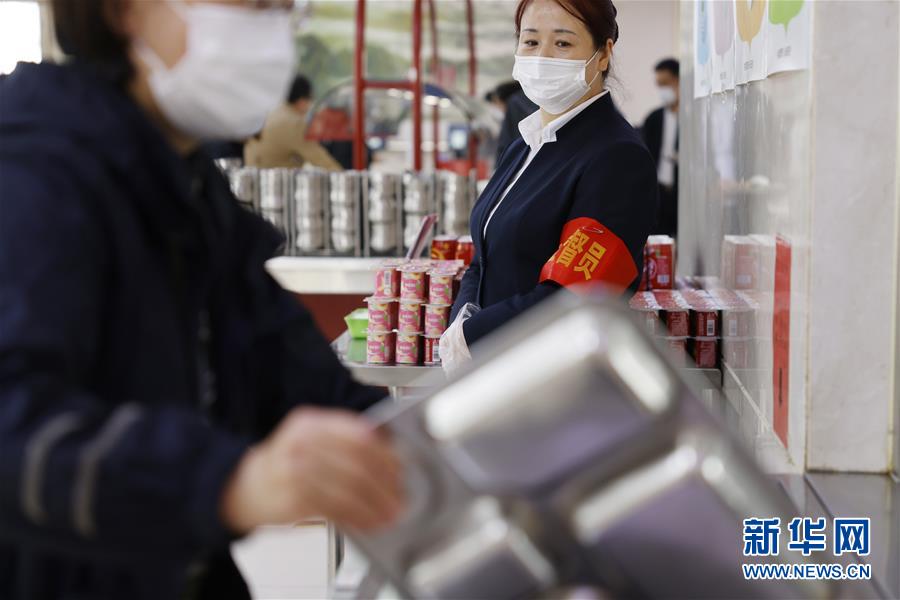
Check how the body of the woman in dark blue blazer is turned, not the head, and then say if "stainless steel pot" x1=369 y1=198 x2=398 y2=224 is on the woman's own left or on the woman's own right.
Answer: on the woman's own right

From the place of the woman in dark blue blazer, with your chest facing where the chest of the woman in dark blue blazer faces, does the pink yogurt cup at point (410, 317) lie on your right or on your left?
on your right

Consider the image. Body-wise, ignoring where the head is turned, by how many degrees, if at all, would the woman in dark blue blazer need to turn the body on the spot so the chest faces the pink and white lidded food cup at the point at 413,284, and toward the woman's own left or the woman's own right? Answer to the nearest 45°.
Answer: approximately 90° to the woman's own right

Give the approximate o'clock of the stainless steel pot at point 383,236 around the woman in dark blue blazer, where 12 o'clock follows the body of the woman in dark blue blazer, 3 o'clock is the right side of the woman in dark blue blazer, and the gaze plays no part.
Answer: The stainless steel pot is roughly at 4 o'clock from the woman in dark blue blazer.

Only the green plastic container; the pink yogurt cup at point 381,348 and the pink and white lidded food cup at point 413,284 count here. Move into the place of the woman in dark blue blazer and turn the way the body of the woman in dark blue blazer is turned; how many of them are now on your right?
3

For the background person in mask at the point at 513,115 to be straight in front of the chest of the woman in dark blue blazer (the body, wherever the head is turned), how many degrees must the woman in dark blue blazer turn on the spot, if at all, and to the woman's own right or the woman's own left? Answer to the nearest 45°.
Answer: approximately 135° to the woman's own right

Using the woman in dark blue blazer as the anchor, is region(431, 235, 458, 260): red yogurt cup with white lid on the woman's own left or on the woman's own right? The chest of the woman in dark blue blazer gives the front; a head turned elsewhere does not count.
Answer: on the woman's own right

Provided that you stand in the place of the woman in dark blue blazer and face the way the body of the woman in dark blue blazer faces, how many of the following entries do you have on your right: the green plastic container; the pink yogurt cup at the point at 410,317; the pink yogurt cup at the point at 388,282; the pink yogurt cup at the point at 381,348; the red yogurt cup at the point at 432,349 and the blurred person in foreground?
5

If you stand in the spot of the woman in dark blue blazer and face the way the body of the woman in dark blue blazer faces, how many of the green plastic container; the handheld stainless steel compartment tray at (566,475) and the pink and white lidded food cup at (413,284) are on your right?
2

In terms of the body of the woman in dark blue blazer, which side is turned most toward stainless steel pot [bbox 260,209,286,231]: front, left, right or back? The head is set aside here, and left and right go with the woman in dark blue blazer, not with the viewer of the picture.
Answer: right

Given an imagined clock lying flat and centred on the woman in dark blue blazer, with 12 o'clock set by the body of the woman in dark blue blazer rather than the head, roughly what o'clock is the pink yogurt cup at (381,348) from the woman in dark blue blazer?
The pink yogurt cup is roughly at 3 o'clock from the woman in dark blue blazer.

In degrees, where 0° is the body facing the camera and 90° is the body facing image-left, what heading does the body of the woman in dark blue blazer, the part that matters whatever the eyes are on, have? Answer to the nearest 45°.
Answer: approximately 45°
